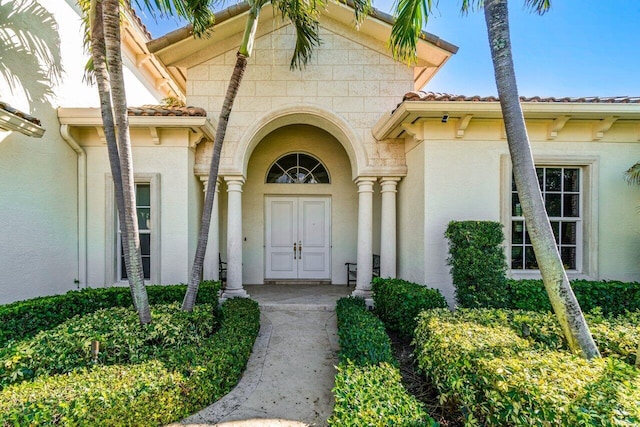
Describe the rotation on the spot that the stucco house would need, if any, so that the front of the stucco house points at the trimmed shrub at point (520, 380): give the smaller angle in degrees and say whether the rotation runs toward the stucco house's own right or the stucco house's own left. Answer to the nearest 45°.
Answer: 0° — it already faces it

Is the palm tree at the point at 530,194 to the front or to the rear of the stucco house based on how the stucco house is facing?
to the front

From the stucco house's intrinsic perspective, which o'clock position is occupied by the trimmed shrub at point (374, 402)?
The trimmed shrub is roughly at 12 o'clock from the stucco house.

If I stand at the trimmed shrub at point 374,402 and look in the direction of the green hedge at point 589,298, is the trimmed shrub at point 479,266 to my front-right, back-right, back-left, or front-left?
front-left

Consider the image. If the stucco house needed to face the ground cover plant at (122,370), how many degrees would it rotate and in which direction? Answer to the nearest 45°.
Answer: approximately 45° to its right

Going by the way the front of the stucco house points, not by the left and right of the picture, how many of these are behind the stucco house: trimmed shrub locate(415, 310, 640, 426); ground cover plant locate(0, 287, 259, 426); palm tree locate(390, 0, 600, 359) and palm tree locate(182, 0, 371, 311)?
0

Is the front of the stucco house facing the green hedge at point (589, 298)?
no

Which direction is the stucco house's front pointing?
toward the camera

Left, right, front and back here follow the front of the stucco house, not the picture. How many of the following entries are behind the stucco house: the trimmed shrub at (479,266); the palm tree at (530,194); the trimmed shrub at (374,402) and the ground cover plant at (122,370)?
0

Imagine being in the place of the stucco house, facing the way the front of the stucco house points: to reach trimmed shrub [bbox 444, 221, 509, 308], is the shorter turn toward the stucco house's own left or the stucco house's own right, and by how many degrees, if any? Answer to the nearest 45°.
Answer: approximately 45° to the stucco house's own left

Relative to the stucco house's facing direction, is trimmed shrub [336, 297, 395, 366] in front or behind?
in front
